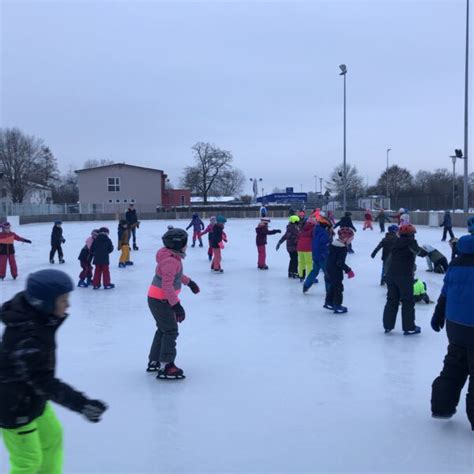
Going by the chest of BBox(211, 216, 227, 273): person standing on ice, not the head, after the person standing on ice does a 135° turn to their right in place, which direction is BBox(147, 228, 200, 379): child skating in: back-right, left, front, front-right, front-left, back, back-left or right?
front-left

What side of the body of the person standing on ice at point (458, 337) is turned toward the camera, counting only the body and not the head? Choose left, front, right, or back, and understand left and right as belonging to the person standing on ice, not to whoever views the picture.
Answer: back

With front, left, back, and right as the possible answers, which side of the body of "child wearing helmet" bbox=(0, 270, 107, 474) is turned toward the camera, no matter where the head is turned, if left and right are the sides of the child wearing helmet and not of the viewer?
right

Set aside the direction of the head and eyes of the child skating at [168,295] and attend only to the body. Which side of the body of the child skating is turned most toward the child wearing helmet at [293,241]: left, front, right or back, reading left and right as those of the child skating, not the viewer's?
left

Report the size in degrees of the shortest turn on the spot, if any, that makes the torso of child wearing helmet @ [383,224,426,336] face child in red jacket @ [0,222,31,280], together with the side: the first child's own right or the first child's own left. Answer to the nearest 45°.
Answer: approximately 135° to the first child's own left

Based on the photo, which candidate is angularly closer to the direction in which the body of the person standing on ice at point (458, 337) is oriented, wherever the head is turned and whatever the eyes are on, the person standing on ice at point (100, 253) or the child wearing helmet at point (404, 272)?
the child wearing helmet

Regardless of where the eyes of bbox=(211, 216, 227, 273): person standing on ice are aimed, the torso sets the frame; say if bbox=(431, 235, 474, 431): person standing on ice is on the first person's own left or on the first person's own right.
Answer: on the first person's own right

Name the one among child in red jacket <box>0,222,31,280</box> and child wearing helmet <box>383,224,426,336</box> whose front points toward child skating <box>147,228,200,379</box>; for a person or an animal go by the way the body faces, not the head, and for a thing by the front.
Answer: the child in red jacket

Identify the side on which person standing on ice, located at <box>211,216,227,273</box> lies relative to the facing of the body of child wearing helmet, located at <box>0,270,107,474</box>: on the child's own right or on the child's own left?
on the child's own left

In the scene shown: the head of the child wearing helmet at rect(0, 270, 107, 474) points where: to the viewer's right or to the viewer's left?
to the viewer's right
